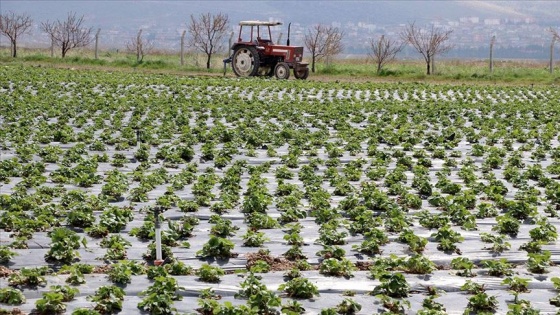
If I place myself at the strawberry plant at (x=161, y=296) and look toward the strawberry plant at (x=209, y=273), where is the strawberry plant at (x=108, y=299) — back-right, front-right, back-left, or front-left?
back-left

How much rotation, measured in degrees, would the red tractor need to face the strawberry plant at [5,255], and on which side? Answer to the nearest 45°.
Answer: approximately 45° to its right

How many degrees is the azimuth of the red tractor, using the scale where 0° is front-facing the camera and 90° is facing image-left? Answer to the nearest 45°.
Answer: approximately 315°

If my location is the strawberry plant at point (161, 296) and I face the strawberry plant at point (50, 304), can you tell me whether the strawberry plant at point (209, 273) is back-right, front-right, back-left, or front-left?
back-right

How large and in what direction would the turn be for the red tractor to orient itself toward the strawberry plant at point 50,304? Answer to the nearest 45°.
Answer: approximately 45° to its right

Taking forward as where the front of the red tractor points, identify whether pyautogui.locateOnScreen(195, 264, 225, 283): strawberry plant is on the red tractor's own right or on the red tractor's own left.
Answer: on the red tractor's own right

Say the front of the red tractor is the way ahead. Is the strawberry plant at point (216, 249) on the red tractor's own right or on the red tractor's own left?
on the red tractor's own right

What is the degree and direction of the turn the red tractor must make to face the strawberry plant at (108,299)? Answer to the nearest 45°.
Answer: approximately 45° to its right
